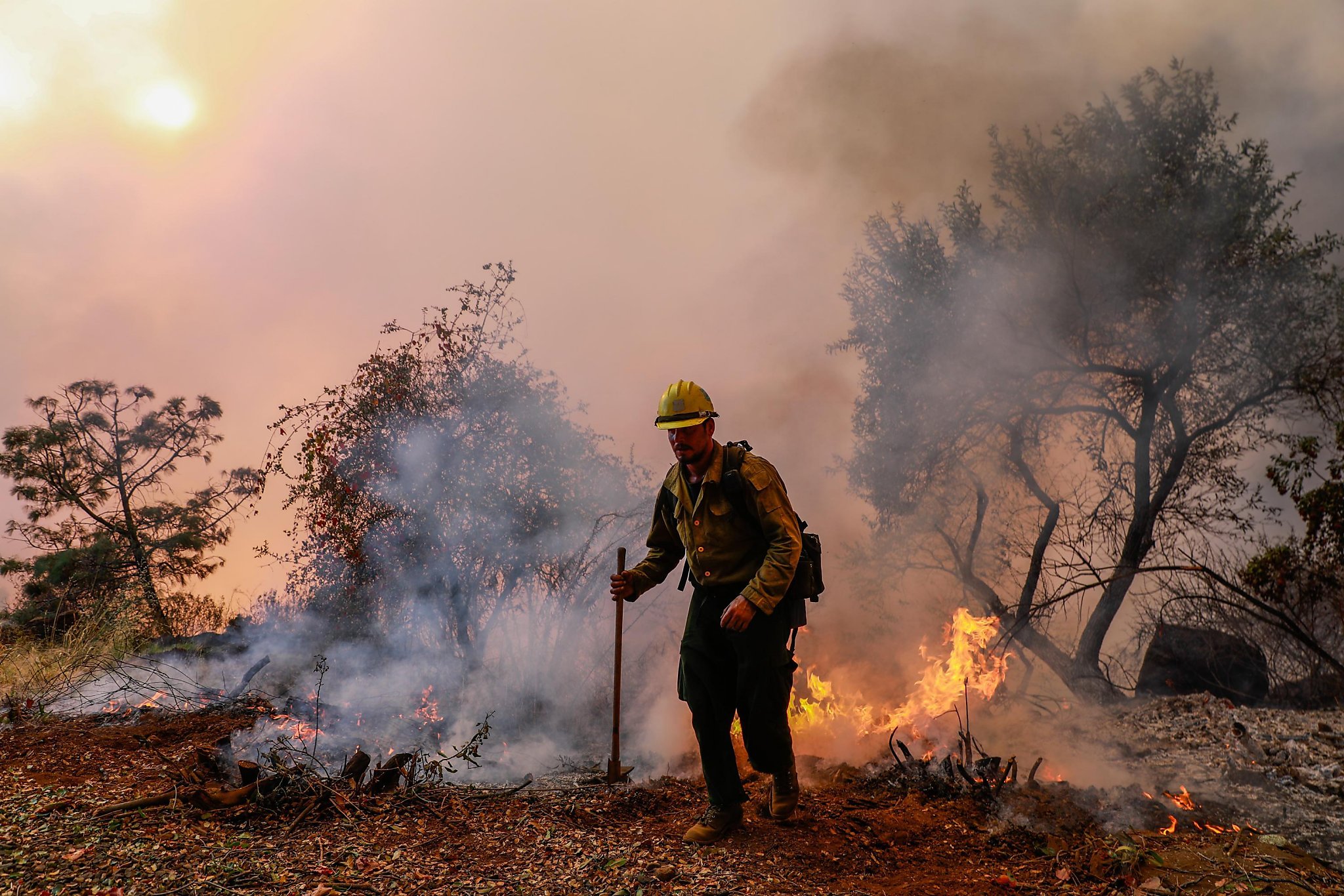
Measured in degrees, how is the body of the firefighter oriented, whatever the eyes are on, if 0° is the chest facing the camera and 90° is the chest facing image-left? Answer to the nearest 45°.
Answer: approximately 45°

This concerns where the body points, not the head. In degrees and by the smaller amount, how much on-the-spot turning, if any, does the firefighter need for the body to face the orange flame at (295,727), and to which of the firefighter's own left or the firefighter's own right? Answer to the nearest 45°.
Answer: approximately 90° to the firefighter's own right

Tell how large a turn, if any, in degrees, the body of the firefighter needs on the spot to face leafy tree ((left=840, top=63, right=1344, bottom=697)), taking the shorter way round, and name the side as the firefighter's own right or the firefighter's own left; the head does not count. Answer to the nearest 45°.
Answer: approximately 180°

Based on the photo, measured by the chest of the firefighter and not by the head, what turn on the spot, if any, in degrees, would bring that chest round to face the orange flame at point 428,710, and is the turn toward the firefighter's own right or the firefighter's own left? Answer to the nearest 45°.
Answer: approximately 90° to the firefighter's own right

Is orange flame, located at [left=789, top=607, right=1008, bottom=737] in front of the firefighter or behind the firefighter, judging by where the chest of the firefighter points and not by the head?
behind

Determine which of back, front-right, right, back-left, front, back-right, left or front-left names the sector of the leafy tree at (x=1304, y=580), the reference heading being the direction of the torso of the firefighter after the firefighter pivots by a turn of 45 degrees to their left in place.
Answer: back-left
